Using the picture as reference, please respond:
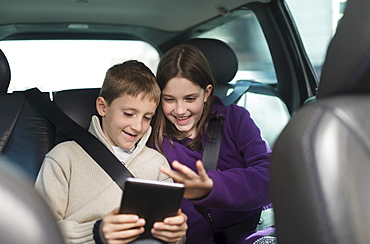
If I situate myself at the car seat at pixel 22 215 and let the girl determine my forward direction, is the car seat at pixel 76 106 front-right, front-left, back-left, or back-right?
front-left

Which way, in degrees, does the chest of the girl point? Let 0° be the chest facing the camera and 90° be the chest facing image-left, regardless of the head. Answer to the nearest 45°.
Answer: approximately 45°

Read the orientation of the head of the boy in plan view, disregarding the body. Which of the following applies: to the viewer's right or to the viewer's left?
to the viewer's right

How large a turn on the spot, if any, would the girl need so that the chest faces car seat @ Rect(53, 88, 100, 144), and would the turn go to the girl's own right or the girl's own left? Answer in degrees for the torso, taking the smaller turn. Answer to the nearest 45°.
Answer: approximately 45° to the girl's own right

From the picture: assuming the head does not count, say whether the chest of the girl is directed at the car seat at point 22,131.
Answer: no

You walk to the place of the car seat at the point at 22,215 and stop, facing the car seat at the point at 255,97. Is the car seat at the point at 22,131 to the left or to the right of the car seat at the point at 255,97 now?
left

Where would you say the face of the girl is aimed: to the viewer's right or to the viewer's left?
to the viewer's left

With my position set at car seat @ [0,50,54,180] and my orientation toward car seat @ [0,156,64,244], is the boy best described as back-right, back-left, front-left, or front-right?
front-left
